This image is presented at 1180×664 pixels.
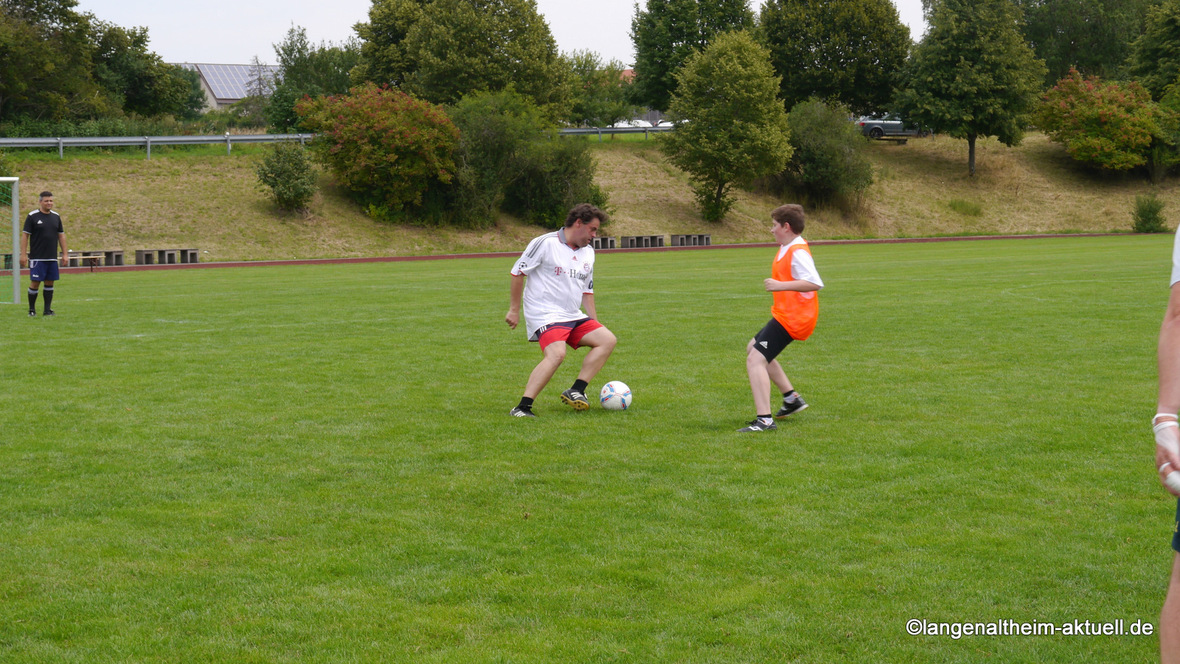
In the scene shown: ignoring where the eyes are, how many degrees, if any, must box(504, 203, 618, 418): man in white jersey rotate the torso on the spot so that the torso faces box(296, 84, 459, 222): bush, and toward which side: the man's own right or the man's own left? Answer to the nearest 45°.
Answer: approximately 135° to the man's own left

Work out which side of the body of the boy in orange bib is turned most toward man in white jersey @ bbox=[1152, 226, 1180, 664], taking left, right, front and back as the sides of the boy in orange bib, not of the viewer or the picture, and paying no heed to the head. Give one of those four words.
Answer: left

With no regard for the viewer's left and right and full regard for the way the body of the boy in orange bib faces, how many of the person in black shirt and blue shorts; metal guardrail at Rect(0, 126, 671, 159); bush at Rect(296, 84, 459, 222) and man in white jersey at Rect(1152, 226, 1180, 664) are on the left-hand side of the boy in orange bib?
1

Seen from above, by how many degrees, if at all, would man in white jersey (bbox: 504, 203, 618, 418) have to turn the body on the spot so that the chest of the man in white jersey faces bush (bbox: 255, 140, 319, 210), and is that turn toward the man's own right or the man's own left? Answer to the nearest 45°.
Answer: approximately 135° to the man's own left

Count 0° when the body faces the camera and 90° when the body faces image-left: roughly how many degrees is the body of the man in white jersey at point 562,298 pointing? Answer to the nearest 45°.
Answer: approximately 315°

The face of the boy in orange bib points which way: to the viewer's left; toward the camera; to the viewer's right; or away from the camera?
to the viewer's left

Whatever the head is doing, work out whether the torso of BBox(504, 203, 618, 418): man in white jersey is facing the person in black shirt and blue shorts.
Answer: no

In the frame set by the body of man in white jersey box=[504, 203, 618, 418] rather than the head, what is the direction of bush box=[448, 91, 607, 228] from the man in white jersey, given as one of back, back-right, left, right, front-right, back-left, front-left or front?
back-left

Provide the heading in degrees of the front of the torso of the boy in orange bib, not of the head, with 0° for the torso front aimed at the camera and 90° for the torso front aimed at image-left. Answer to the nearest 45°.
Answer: approximately 90°

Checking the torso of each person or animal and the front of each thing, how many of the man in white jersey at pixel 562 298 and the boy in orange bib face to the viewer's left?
1

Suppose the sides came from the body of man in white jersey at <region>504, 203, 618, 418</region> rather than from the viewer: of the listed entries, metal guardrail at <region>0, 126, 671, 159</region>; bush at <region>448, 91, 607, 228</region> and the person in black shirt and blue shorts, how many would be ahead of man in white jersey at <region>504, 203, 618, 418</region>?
0
